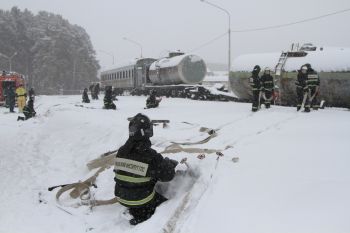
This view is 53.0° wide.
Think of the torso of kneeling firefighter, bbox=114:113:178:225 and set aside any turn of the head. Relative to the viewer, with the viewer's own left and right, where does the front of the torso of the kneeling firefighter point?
facing away from the viewer and to the right of the viewer

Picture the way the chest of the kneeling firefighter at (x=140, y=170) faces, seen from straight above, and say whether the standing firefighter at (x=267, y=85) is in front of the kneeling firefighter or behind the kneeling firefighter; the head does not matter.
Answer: in front

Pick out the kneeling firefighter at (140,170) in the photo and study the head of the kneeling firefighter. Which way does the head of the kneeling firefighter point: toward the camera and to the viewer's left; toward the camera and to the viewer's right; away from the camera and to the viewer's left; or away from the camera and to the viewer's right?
away from the camera and to the viewer's right

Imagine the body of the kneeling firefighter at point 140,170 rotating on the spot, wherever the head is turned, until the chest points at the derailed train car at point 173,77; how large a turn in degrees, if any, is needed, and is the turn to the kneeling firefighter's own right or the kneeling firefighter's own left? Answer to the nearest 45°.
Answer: approximately 45° to the kneeling firefighter's own left

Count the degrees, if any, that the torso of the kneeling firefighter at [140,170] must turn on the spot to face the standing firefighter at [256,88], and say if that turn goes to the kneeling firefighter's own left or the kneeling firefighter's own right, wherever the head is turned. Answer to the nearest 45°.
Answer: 0° — they already face them

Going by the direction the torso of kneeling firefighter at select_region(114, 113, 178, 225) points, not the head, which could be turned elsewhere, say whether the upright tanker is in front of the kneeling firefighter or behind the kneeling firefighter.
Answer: in front
